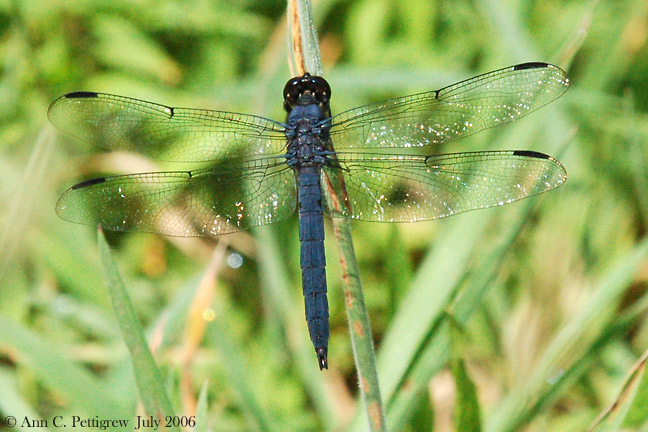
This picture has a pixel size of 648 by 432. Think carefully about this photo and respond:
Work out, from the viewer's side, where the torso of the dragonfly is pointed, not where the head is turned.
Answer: away from the camera

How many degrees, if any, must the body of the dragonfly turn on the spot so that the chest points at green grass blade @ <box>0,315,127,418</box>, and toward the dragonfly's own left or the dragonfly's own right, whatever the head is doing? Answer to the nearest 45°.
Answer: approximately 90° to the dragonfly's own left
